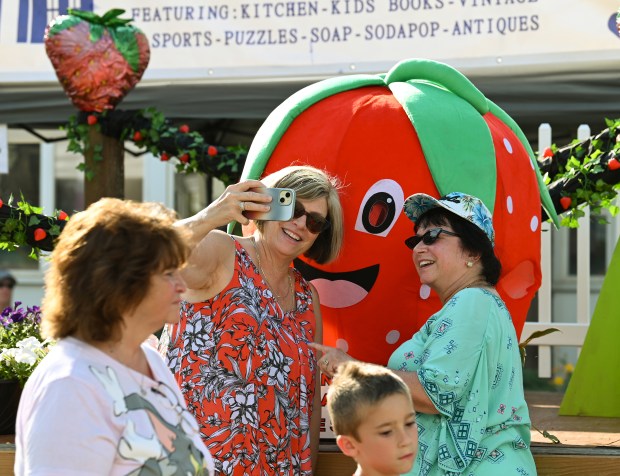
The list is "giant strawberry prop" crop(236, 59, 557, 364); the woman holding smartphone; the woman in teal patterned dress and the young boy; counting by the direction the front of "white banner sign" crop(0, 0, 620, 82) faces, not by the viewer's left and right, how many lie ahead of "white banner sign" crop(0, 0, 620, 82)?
4

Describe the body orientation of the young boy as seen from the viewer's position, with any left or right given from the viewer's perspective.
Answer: facing the viewer and to the right of the viewer

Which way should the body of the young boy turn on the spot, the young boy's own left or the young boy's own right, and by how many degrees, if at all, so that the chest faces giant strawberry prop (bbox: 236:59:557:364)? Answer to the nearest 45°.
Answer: approximately 135° to the young boy's own left

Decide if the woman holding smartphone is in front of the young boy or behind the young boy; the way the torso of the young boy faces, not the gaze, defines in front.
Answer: behind

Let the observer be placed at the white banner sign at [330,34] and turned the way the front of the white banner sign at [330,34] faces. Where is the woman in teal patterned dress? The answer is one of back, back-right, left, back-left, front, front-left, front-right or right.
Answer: front

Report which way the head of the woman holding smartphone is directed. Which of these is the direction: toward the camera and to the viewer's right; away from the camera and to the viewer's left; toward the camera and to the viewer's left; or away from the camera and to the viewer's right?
toward the camera and to the viewer's left

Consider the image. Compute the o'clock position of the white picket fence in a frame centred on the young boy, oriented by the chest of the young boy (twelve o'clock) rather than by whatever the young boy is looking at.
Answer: The white picket fence is roughly at 8 o'clock from the young boy.

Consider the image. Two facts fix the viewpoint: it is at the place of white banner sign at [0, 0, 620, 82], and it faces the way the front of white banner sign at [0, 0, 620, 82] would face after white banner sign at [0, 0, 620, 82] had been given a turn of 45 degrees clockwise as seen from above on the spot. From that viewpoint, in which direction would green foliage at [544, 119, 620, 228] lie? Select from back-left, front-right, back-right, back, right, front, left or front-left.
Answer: left

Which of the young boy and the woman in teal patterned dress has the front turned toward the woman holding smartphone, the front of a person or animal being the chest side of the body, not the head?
the woman in teal patterned dress

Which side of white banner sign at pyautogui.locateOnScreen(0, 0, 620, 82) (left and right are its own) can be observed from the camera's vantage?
front

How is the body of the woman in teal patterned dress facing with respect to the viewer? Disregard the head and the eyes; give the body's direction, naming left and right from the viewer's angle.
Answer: facing to the left of the viewer

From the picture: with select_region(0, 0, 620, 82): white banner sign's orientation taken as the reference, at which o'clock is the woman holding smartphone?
The woman holding smartphone is roughly at 12 o'clock from the white banner sign.

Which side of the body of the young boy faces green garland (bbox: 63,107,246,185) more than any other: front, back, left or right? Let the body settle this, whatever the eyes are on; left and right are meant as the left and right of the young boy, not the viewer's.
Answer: back

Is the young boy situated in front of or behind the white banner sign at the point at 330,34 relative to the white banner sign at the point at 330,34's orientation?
in front
